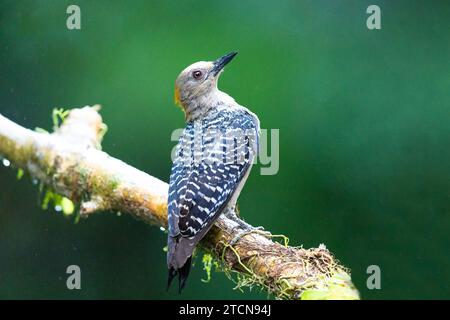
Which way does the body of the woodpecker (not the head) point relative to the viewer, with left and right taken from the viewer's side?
facing away from the viewer and to the right of the viewer
